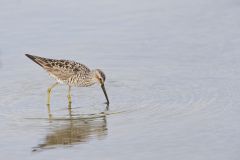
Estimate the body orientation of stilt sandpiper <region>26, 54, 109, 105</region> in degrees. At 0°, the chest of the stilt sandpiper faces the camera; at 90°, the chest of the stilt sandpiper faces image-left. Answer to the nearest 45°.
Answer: approximately 270°
